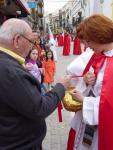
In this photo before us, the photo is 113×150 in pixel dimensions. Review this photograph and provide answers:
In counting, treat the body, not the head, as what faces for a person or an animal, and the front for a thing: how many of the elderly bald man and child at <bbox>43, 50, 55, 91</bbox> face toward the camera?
1

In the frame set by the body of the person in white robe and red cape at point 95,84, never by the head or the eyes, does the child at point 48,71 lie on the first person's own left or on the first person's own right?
on the first person's own right

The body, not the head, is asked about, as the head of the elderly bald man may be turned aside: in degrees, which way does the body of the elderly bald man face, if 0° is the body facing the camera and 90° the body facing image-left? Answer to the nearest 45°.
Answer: approximately 225°

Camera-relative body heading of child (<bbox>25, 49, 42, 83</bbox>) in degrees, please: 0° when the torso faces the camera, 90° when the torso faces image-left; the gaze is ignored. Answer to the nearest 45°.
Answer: approximately 315°

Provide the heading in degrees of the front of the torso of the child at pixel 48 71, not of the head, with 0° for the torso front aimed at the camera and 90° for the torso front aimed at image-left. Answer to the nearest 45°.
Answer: approximately 0°

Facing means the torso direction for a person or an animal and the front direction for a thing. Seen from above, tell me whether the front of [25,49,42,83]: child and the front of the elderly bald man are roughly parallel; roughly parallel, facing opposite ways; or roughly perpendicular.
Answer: roughly perpendicular

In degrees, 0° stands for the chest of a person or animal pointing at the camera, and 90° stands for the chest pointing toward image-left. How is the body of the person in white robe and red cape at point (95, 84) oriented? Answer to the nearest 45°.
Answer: approximately 45°
